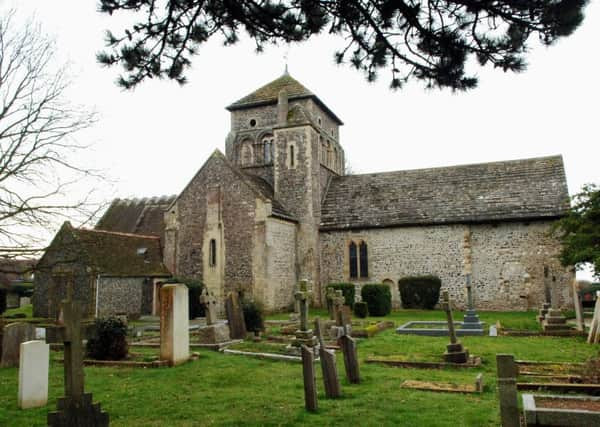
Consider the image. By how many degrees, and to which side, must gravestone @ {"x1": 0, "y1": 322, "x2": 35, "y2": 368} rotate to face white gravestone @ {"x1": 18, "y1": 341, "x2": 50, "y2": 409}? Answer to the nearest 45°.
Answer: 0° — it already faces it

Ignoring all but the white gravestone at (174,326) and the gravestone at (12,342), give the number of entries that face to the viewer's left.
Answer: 0

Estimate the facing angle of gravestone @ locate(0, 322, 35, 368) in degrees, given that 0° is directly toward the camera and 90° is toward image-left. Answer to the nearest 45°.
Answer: approximately 0°

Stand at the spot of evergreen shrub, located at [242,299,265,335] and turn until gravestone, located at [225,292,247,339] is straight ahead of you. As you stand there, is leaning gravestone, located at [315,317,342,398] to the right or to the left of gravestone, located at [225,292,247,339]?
left

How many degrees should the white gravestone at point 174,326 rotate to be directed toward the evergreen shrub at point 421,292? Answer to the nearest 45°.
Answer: approximately 90° to its left

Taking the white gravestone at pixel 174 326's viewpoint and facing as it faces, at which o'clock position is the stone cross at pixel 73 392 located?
The stone cross is roughly at 2 o'clock from the white gravestone.

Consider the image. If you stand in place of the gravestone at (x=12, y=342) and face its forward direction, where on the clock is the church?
The church is roughly at 8 o'clock from the gravestone.

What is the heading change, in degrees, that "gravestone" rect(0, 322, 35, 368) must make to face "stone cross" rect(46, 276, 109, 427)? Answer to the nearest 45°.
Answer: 0° — it already faces it

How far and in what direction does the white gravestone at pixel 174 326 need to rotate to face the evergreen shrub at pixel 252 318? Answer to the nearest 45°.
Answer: approximately 90° to its left

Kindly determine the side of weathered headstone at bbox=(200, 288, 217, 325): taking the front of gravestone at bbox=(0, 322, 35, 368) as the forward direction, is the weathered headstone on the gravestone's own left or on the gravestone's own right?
on the gravestone's own left

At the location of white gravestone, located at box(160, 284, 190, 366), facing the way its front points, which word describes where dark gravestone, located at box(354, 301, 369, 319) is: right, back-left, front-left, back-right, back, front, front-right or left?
left

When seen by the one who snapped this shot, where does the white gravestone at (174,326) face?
facing the viewer and to the right of the viewer

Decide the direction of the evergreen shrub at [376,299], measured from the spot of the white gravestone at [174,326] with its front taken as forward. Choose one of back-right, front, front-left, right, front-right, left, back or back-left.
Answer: left
